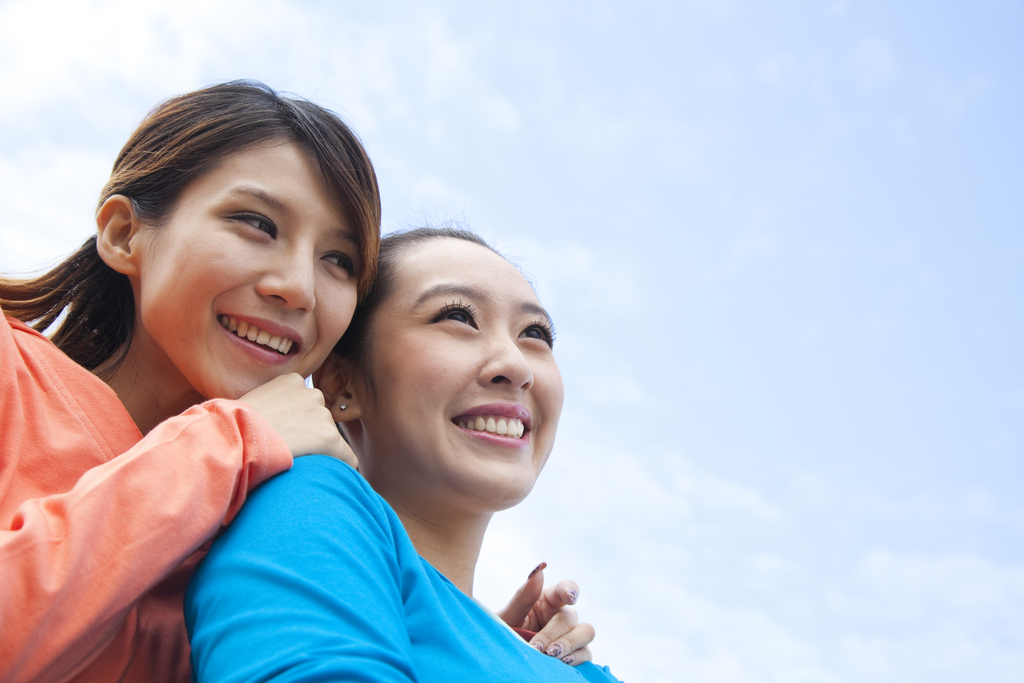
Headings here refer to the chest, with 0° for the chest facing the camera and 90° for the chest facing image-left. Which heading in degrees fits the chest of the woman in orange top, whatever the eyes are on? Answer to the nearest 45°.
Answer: approximately 315°

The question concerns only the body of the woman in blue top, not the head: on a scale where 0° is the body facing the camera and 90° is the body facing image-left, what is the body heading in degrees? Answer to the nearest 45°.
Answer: approximately 315°

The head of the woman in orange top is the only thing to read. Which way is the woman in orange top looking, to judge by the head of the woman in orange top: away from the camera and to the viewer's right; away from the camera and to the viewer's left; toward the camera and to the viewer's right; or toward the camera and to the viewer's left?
toward the camera and to the viewer's right
